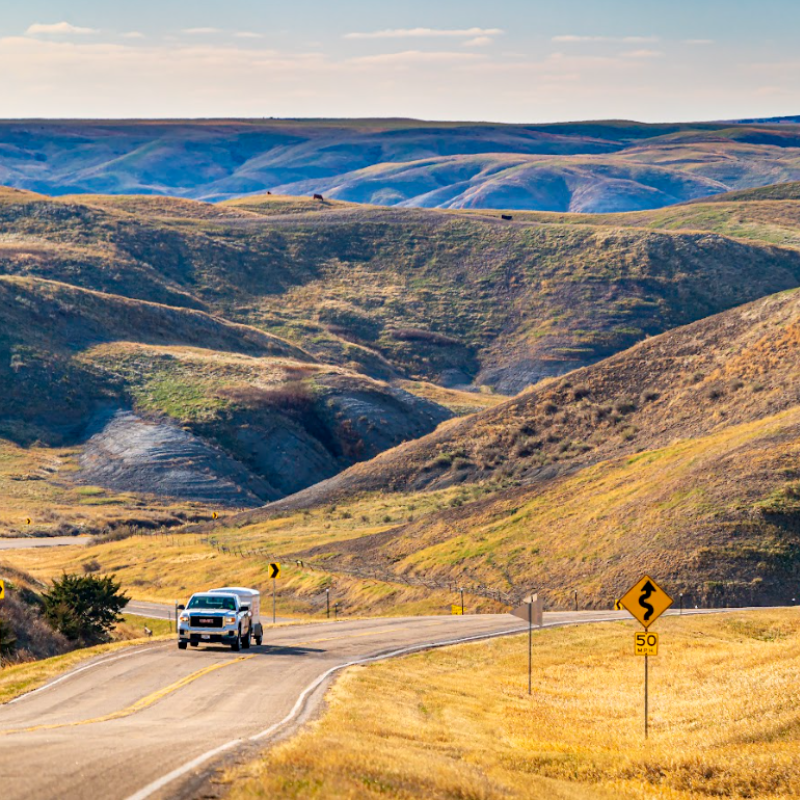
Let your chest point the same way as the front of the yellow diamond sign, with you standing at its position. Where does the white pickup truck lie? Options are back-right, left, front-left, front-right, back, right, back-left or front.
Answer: back-right

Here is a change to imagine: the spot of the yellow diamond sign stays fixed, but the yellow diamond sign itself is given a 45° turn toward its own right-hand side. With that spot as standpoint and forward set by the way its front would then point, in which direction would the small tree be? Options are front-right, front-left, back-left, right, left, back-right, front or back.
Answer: right

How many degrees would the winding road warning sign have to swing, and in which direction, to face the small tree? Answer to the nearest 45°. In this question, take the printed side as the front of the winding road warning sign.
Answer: approximately 135° to its right

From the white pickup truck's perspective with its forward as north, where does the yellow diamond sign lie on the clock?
The yellow diamond sign is roughly at 11 o'clock from the white pickup truck.

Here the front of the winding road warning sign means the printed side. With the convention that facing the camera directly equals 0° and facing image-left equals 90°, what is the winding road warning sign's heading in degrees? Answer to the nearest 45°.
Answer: approximately 0°

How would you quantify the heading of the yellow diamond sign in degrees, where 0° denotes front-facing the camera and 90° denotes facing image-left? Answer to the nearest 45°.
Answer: approximately 0°
